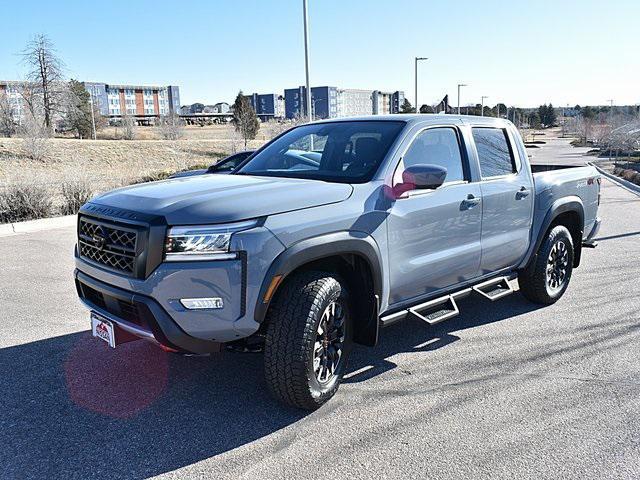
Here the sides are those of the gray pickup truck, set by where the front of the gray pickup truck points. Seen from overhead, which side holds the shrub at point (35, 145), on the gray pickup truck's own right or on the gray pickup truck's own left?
on the gray pickup truck's own right

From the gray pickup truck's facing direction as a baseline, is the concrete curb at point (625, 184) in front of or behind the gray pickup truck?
behind

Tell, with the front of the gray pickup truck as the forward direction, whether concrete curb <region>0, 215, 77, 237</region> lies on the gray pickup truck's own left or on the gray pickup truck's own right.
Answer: on the gray pickup truck's own right

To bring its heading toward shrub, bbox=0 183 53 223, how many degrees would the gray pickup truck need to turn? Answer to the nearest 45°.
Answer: approximately 90° to its right

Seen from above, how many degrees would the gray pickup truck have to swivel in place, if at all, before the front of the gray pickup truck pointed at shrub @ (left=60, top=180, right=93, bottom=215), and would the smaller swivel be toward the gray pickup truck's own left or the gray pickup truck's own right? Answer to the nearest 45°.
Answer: approximately 90° to the gray pickup truck's own right
